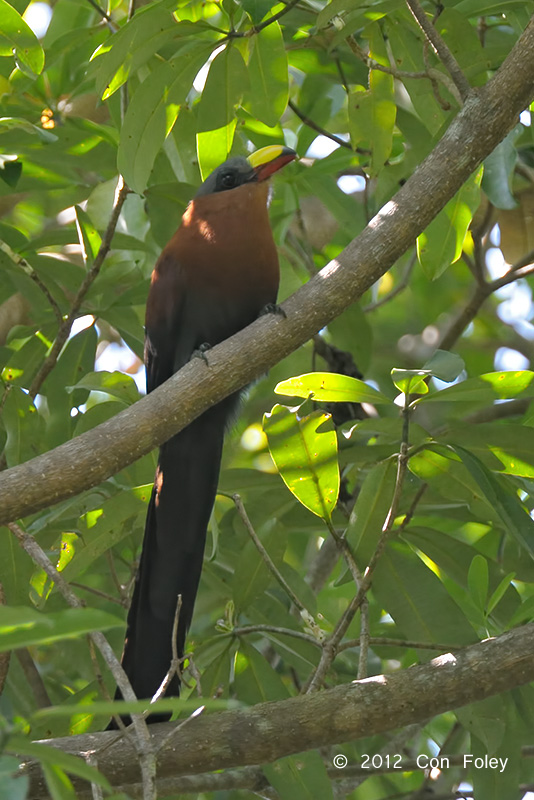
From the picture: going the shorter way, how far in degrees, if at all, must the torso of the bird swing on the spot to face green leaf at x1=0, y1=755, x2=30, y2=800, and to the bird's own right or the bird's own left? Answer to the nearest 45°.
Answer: approximately 45° to the bird's own right

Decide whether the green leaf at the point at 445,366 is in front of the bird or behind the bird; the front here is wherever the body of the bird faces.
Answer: in front

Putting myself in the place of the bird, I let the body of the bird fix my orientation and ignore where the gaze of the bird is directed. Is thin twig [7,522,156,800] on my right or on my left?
on my right

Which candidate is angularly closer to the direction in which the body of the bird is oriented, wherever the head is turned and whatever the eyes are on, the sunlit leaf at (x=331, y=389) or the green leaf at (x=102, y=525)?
the sunlit leaf

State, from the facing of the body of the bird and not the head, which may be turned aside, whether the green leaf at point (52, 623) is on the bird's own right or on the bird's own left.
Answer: on the bird's own right

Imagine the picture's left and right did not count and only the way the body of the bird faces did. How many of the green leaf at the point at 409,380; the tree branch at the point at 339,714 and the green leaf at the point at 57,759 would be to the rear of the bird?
0

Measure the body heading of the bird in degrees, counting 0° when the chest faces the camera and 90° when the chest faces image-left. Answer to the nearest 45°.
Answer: approximately 315°

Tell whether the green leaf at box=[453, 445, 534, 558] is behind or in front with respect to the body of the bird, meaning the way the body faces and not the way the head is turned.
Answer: in front
